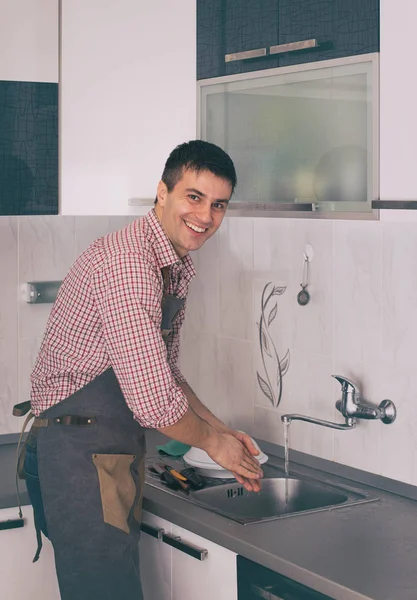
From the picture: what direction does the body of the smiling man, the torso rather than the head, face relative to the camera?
to the viewer's right

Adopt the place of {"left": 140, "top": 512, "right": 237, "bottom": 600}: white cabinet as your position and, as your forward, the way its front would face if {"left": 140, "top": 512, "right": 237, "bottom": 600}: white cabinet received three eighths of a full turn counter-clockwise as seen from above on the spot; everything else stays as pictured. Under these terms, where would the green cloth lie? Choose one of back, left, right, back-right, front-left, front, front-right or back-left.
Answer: left

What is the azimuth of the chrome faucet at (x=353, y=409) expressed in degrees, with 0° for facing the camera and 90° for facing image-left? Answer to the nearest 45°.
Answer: approximately 45°

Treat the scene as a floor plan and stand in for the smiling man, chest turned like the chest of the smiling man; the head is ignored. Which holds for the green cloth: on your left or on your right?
on your left

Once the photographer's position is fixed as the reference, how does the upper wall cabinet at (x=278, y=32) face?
facing the viewer and to the left of the viewer

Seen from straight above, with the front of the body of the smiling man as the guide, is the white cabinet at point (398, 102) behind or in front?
in front

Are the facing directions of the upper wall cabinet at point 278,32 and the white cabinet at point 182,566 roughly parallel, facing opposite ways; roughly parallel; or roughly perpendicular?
roughly parallel
